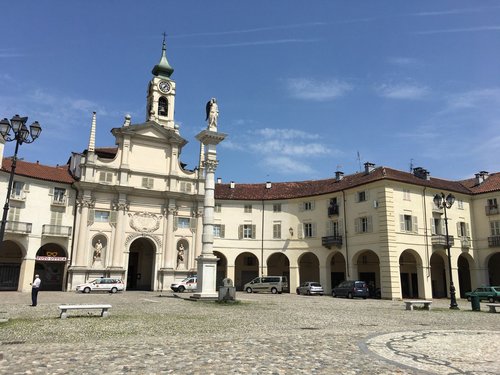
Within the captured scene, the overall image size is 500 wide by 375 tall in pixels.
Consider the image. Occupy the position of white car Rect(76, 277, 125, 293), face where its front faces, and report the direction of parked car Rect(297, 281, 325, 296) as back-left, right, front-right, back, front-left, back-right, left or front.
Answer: back

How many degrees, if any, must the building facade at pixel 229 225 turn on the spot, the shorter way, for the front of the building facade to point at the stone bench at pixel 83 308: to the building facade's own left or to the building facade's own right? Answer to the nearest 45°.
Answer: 0° — it already faces it

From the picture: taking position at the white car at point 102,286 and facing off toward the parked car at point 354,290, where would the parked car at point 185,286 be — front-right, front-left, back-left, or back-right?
front-left

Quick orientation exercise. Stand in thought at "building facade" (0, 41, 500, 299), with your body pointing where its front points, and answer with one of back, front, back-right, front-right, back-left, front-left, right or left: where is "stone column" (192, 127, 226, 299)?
front

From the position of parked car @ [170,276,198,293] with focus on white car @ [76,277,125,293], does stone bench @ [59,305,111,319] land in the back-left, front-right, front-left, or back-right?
front-left

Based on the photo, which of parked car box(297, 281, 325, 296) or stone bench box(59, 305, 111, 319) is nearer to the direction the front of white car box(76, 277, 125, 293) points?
the stone bench

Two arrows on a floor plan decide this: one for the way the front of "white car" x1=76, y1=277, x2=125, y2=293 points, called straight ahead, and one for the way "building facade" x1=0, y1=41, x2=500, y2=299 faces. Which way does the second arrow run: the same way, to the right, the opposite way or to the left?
to the left

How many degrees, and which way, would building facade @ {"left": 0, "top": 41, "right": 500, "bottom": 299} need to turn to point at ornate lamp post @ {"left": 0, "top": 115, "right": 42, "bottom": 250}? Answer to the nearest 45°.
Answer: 0° — it already faces it

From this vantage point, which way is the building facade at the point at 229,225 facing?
toward the camera

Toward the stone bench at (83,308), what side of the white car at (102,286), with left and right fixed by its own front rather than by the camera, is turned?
left

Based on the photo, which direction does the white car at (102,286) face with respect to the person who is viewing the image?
facing to the left of the viewer

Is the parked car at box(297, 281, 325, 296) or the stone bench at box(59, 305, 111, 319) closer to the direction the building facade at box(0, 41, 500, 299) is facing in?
the stone bench
